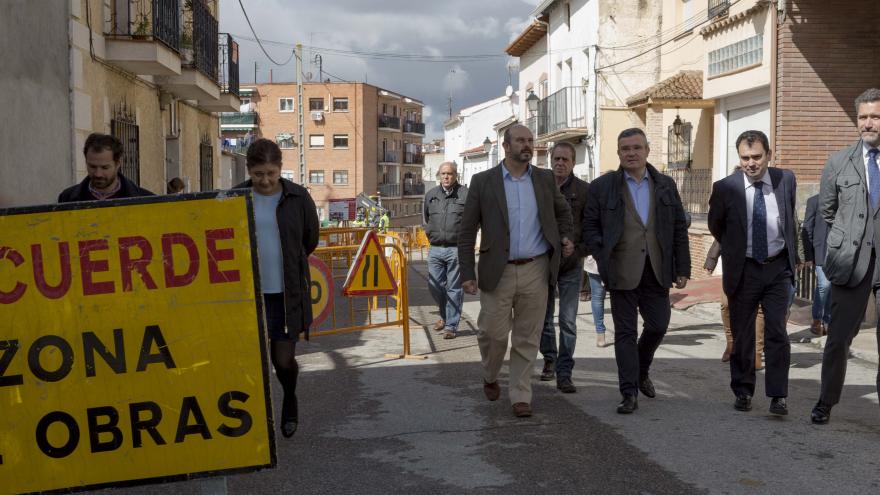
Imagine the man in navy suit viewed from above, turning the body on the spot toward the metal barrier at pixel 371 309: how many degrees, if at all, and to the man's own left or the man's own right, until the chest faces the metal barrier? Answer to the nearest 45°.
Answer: approximately 135° to the man's own right

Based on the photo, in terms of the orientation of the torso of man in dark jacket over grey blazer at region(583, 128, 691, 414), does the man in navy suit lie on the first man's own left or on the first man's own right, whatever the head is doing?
on the first man's own left

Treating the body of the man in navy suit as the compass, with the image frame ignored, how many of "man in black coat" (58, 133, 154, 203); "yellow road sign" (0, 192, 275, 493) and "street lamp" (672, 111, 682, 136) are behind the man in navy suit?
1

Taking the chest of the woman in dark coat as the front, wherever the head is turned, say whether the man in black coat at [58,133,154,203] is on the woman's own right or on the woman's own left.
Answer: on the woman's own right

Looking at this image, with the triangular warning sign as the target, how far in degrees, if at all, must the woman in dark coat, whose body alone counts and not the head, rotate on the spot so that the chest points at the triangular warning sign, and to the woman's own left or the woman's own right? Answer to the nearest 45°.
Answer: approximately 180°

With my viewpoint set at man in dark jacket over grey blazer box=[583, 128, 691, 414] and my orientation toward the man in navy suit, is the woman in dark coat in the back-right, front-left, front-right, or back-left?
back-right

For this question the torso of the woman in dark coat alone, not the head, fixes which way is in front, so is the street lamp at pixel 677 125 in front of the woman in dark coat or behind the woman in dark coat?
behind

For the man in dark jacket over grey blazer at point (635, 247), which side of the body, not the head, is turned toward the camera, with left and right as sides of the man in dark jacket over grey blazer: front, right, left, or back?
front

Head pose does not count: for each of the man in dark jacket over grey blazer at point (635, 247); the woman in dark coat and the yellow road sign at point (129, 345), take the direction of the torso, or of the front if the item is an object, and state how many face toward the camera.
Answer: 3

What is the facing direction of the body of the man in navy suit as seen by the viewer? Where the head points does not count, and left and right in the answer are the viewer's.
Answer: facing the viewer

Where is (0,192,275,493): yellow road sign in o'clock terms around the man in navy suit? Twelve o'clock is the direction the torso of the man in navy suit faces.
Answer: The yellow road sign is roughly at 1 o'clock from the man in navy suit.

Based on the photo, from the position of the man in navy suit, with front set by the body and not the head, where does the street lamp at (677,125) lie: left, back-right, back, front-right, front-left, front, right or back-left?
back

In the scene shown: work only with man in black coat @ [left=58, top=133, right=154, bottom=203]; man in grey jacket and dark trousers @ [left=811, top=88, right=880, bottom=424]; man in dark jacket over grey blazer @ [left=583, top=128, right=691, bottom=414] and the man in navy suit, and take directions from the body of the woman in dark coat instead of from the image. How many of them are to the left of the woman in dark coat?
3

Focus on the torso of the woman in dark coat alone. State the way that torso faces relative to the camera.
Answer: toward the camera
